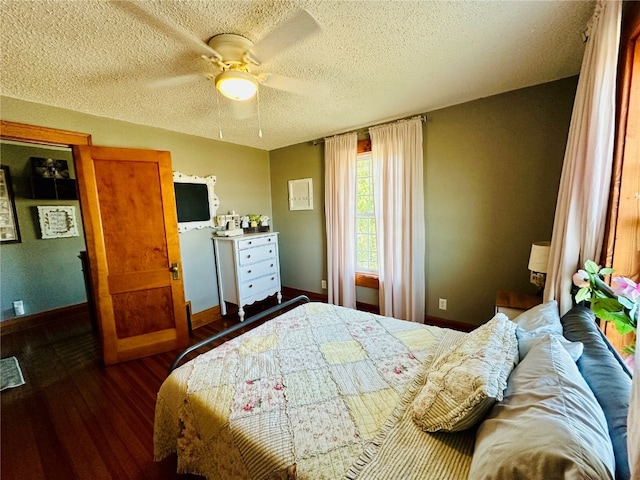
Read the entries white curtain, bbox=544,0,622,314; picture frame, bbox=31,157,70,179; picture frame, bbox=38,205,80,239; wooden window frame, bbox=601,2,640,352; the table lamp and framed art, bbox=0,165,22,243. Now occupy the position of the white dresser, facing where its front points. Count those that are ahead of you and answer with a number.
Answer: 3

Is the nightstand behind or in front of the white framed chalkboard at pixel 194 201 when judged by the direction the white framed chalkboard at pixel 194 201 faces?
in front

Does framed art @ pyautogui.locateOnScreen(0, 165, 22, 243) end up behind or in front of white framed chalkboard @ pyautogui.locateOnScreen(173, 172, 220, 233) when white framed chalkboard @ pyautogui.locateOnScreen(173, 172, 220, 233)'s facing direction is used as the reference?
behind

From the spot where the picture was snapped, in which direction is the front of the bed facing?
facing away from the viewer and to the left of the viewer

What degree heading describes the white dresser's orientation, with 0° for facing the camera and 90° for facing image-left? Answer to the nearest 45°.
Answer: approximately 315°

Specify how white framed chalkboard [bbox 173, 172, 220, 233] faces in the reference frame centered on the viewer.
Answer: facing the viewer and to the right of the viewer

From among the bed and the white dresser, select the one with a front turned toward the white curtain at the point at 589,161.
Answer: the white dresser

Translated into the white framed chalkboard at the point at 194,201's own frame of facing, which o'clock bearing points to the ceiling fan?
The ceiling fan is roughly at 1 o'clock from the white framed chalkboard.

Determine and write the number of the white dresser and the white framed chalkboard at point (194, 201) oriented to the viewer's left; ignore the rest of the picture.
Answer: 0

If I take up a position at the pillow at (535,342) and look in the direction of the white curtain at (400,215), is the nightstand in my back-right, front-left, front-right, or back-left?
front-right

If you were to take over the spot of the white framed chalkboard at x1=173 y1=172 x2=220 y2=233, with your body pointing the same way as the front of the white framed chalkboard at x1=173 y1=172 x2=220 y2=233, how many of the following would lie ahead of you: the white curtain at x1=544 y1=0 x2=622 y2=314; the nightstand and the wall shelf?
2

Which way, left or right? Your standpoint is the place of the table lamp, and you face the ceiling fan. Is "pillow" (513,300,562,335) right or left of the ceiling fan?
left

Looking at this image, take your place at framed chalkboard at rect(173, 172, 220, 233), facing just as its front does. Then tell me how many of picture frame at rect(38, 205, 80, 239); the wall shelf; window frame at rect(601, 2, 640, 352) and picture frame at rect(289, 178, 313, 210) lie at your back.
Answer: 2

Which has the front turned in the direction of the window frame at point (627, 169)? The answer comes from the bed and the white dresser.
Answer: the white dresser

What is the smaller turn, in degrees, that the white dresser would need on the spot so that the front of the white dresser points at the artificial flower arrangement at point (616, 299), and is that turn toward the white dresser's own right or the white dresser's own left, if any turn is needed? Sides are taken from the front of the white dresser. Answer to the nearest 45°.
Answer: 0° — it already faces it

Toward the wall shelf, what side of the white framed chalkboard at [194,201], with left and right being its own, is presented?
back

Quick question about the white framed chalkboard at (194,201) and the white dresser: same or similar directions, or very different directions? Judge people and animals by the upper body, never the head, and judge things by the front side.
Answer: same or similar directions

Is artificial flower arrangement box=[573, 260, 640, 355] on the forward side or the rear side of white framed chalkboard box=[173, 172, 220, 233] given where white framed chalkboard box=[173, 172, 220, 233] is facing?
on the forward side
